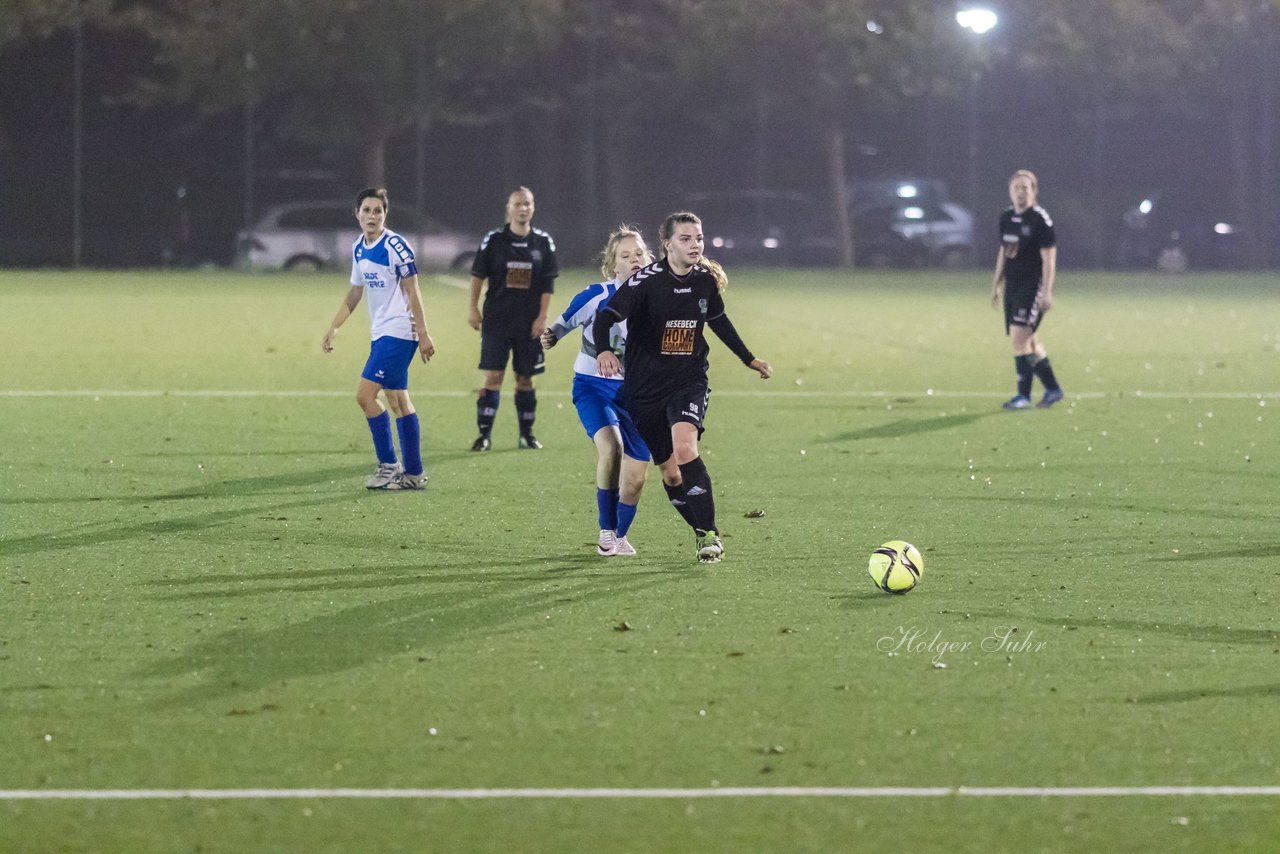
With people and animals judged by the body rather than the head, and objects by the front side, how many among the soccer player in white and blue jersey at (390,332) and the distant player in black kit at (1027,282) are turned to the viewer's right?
0

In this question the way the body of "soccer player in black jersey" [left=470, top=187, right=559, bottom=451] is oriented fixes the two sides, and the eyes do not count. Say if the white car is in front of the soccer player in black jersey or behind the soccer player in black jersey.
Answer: behind

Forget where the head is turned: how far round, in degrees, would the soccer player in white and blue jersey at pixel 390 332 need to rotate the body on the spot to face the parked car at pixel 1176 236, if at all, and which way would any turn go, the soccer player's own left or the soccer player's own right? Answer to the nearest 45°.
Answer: approximately 180°

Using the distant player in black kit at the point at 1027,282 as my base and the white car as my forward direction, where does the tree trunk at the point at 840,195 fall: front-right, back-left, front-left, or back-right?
front-right

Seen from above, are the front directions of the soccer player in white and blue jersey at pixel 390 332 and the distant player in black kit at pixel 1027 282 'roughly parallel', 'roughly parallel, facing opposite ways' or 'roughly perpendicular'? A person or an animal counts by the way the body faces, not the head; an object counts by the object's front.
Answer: roughly parallel

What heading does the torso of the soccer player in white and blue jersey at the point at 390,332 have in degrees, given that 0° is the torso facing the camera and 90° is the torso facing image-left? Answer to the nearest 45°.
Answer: approximately 45°

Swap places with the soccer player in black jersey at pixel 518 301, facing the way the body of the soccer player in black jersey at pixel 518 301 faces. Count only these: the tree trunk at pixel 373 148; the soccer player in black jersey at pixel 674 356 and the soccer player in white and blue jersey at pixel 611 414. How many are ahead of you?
2

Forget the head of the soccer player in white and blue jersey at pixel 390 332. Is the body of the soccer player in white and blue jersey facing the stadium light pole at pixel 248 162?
no

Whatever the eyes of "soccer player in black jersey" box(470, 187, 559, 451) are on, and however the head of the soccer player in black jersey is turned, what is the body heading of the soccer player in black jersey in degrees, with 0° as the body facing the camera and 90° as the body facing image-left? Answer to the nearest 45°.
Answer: approximately 0°

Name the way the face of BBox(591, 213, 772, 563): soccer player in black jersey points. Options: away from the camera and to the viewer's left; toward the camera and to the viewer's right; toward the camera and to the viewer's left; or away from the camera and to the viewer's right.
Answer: toward the camera and to the viewer's right

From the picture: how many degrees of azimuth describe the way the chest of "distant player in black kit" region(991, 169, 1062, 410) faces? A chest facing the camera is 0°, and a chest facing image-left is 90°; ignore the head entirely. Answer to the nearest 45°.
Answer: approximately 45°

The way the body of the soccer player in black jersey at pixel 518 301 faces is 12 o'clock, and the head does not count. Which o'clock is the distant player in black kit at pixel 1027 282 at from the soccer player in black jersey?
The distant player in black kit is roughly at 8 o'clock from the soccer player in black jersey.

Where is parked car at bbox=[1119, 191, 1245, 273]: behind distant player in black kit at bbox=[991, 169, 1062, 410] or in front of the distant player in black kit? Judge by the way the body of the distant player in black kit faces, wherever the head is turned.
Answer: behind

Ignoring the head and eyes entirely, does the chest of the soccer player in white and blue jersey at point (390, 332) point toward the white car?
no

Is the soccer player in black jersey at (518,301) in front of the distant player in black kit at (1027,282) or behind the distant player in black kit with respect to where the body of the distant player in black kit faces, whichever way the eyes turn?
in front

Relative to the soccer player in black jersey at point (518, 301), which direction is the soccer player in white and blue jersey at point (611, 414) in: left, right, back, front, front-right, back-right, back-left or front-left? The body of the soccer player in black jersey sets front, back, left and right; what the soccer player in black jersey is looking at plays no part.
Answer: front

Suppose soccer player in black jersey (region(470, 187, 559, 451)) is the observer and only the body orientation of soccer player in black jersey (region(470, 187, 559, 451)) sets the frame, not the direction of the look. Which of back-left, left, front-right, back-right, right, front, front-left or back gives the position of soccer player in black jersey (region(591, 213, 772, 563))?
front

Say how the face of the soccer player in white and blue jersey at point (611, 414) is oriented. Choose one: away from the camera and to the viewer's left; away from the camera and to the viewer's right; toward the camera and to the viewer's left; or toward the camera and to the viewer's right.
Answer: toward the camera and to the viewer's right

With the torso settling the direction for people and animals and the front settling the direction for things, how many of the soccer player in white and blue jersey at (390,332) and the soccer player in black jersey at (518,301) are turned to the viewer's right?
0
